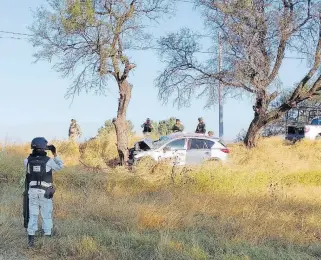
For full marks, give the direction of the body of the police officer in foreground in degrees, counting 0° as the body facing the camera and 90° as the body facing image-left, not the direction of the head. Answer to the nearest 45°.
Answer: approximately 225°

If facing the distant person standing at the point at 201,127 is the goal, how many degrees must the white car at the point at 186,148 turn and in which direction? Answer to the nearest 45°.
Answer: approximately 90° to its right

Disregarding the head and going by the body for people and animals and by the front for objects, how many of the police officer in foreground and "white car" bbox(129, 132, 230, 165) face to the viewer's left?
1

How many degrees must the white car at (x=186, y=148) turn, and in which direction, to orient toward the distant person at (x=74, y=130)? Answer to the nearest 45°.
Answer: approximately 45° to its right

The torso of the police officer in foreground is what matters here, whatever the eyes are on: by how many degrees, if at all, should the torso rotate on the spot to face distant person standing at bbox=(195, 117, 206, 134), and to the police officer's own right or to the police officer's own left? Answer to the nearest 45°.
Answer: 0° — they already face them

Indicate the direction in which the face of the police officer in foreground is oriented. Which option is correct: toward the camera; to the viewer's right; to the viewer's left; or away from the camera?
away from the camera

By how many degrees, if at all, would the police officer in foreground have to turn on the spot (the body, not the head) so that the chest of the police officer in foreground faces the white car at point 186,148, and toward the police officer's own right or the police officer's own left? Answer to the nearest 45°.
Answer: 0° — they already face it

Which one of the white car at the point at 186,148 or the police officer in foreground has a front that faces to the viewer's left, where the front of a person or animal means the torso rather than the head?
the white car

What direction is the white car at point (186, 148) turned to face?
to the viewer's left

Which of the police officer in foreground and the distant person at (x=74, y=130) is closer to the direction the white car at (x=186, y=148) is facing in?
the distant person

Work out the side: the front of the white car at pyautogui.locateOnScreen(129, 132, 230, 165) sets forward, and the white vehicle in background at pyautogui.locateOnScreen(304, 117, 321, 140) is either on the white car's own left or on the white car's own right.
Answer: on the white car's own right
